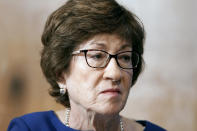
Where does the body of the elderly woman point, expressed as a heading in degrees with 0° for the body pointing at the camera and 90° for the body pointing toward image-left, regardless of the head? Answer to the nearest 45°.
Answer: approximately 315°
